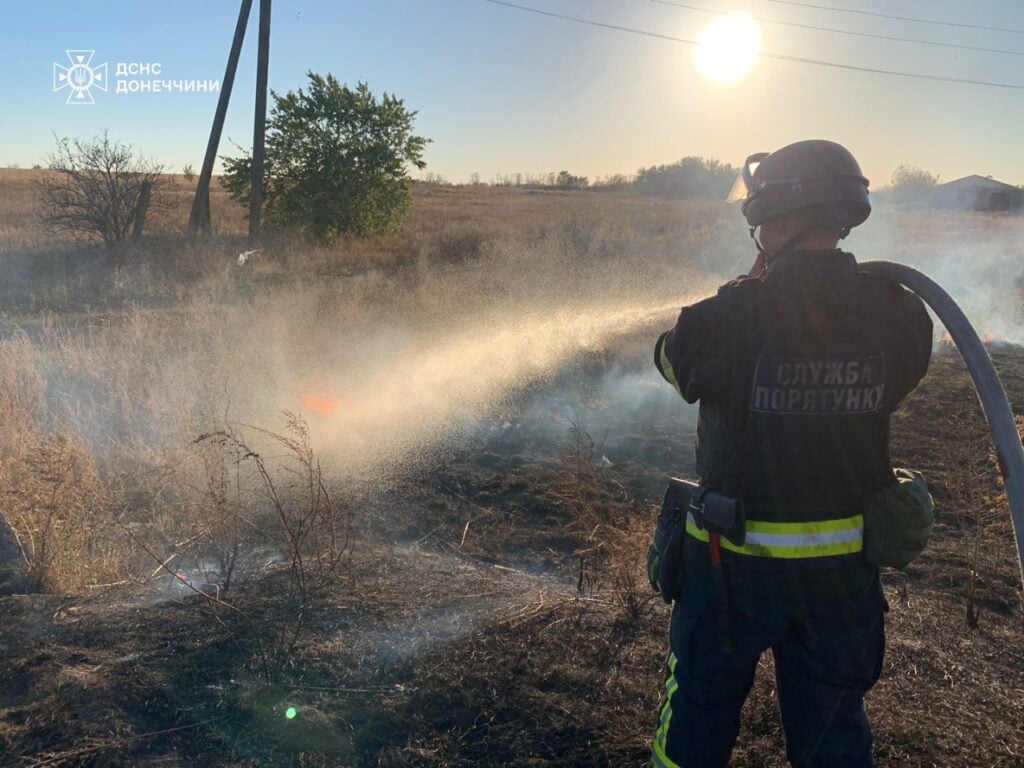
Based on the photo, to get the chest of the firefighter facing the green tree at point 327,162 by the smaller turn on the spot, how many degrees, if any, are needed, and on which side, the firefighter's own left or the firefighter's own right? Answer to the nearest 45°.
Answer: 0° — they already face it

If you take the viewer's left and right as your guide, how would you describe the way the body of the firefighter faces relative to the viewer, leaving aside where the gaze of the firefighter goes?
facing away from the viewer and to the left of the viewer

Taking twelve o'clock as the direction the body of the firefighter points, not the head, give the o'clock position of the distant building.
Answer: The distant building is roughly at 2 o'clock from the firefighter.

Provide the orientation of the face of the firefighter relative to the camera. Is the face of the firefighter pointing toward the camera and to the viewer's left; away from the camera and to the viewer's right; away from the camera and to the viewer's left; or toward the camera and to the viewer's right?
away from the camera and to the viewer's left
